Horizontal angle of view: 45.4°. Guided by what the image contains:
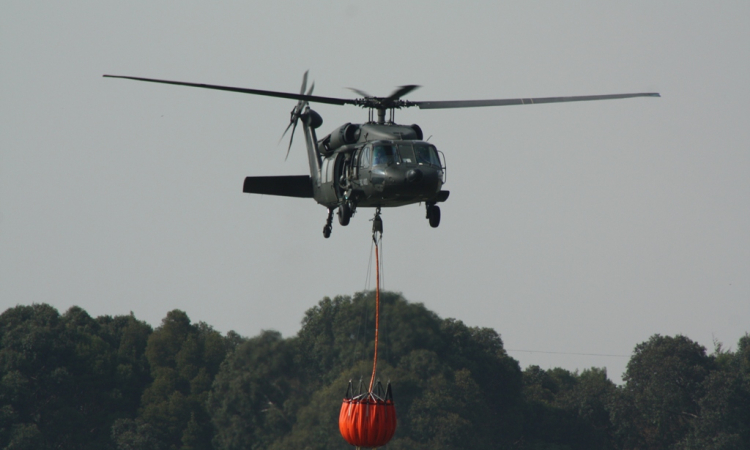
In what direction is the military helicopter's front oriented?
toward the camera
